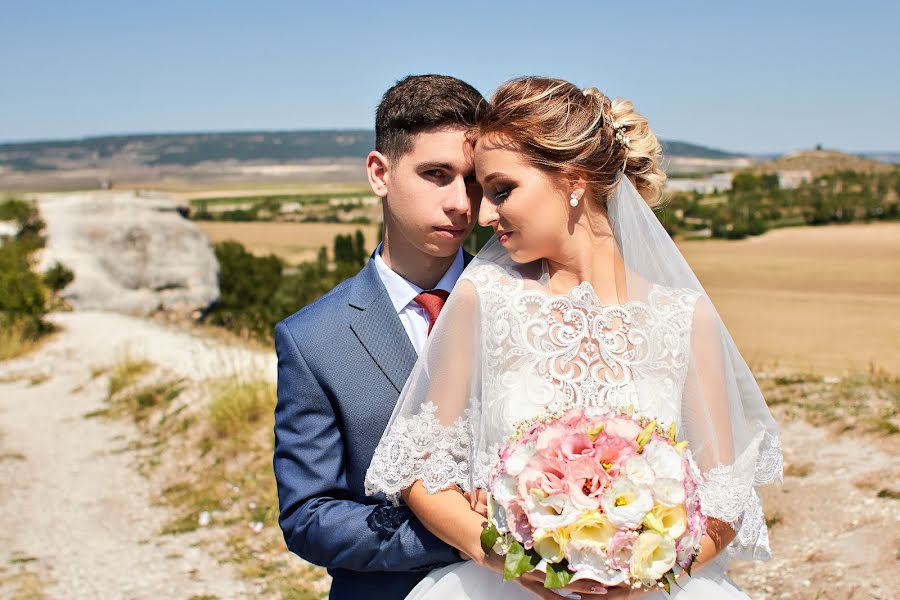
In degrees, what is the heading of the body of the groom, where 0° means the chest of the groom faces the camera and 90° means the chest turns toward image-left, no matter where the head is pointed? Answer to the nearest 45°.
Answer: approximately 315°

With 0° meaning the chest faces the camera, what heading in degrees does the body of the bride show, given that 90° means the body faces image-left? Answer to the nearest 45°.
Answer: approximately 0°

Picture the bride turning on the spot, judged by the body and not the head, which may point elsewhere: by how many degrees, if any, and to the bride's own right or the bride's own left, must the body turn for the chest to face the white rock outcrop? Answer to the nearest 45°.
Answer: approximately 135° to the bride's own right

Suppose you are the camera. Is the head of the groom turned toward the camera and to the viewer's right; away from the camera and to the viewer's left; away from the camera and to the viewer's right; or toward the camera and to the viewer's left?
toward the camera and to the viewer's right

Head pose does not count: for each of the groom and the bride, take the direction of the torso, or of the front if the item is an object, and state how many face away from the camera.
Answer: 0

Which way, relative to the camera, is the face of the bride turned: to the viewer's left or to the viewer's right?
to the viewer's left
